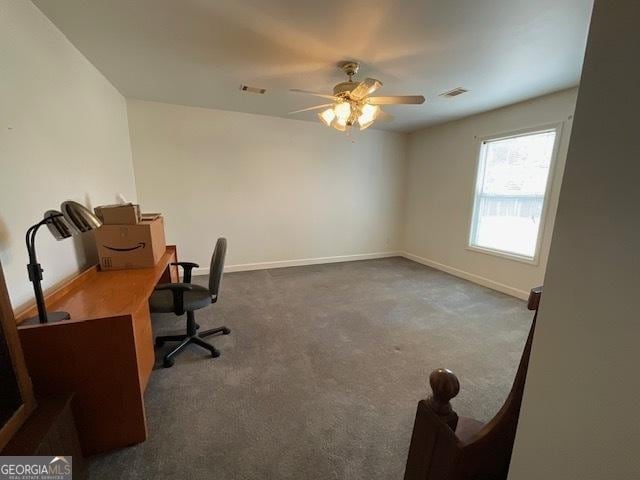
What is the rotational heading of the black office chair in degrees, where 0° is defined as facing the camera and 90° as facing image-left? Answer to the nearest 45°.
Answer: approximately 90°

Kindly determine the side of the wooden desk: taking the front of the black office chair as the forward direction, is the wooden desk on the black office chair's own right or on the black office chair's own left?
on the black office chair's own left

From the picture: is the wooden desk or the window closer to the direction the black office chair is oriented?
the wooden desk

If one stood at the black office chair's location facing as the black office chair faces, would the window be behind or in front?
behind

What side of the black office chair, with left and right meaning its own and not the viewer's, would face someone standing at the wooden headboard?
left

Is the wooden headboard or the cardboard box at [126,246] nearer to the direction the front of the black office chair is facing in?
the cardboard box

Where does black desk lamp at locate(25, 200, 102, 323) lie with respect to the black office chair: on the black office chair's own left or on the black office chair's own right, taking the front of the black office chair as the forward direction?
on the black office chair's own left

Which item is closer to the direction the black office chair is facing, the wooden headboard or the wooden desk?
the wooden desk
